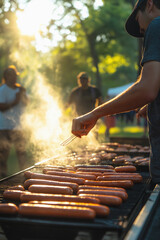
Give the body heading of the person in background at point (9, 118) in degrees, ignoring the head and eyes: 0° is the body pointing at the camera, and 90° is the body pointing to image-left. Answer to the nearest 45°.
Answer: approximately 0°

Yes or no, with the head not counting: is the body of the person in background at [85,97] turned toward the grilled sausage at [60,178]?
yes

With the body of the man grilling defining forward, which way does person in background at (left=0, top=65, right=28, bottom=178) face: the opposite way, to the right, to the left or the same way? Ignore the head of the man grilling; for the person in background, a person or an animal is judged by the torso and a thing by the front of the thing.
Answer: to the left

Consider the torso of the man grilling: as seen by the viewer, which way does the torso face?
to the viewer's left

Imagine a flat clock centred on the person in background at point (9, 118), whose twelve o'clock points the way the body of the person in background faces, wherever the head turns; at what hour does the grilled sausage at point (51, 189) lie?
The grilled sausage is roughly at 12 o'clock from the person in background.

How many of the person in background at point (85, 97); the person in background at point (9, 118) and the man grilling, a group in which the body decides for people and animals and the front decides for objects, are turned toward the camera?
2

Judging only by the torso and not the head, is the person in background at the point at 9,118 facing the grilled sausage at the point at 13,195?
yes

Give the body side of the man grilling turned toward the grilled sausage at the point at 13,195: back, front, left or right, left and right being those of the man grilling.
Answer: front

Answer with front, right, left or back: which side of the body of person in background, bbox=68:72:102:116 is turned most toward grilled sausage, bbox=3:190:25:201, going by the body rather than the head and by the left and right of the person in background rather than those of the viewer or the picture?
front

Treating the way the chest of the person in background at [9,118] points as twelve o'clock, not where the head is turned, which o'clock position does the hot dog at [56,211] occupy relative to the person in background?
The hot dog is roughly at 12 o'clock from the person in background.

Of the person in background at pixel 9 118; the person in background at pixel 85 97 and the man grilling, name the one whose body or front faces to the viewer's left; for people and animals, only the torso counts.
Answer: the man grilling

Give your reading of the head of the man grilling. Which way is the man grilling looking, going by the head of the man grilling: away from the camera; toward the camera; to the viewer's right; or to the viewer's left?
to the viewer's left
